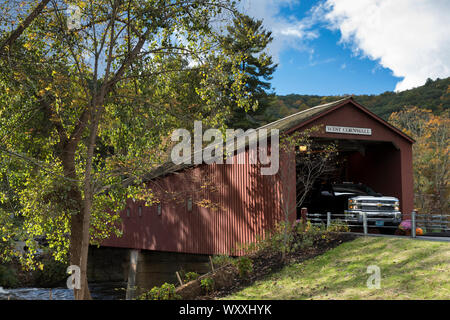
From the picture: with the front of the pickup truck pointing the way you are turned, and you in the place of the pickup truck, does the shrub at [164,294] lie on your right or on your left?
on your right

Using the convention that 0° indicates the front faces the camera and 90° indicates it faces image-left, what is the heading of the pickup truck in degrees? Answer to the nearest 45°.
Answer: approximately 315°

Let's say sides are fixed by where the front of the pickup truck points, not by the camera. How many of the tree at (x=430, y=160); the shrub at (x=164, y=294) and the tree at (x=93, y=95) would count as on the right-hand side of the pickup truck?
2

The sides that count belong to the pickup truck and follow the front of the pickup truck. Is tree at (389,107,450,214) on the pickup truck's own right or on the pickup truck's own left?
on the pickup truck's own left

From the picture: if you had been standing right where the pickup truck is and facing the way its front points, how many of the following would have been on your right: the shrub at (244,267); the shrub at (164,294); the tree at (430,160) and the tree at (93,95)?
3

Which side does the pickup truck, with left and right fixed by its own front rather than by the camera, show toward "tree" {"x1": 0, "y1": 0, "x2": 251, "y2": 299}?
right

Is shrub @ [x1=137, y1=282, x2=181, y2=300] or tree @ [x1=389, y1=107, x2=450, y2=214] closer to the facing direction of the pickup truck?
the shrub

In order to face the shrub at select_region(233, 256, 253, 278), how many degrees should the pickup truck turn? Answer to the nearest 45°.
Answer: approximately 90° to its right
